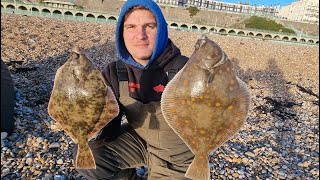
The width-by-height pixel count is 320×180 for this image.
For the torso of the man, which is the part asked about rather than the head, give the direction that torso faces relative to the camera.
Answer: toward the camera

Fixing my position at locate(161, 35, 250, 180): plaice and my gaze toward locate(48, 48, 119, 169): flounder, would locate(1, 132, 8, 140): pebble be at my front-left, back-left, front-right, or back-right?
front-right

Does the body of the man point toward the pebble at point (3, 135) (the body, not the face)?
no

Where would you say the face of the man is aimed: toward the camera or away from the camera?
toward the camera
